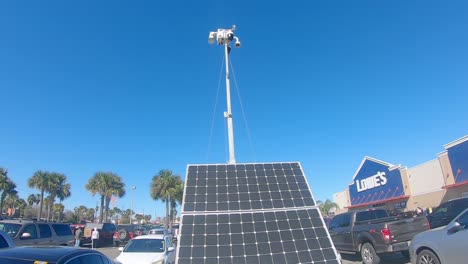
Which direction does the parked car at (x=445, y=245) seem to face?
to the viewer's left

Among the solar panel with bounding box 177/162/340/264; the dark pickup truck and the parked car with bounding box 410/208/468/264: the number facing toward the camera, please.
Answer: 1

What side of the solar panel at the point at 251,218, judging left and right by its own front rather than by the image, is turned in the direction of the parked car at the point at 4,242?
right

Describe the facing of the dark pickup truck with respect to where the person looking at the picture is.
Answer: facing away from the viewer and to the left of the viewer

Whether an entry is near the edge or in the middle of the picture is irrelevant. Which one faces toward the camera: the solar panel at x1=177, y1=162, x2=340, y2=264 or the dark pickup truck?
the solar panel

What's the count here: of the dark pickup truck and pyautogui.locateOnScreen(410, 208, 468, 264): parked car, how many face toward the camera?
0

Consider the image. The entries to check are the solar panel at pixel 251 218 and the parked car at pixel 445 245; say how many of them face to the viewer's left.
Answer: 1

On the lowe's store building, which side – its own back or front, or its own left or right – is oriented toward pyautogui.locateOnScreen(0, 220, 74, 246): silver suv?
front

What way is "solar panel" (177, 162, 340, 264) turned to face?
toward the camera

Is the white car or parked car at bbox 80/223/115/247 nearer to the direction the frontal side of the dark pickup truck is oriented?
the parked car

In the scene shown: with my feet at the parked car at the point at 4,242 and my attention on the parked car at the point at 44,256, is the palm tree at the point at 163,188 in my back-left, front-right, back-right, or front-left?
back-left

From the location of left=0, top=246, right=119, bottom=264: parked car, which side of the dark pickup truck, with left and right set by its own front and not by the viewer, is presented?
left

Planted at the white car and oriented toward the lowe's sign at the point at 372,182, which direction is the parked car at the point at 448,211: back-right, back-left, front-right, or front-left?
front-right
